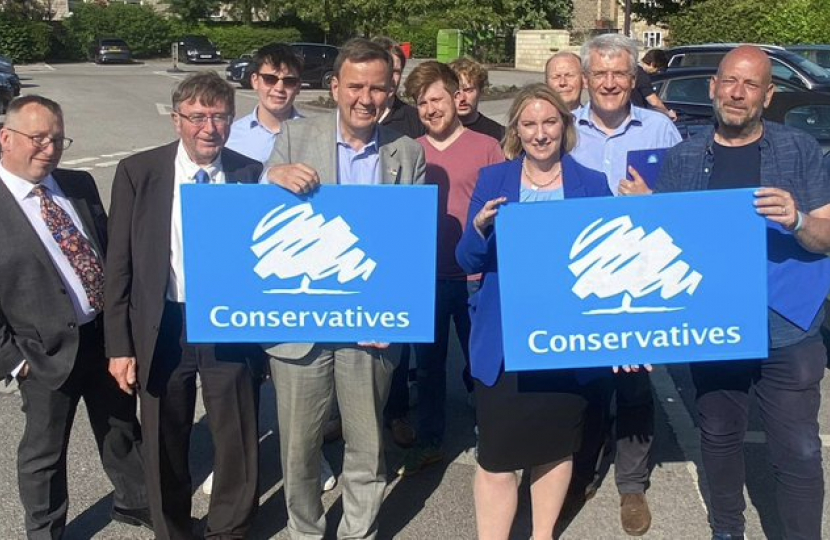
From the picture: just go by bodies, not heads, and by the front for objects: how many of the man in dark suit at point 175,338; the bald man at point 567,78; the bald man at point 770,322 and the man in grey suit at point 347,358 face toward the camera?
4

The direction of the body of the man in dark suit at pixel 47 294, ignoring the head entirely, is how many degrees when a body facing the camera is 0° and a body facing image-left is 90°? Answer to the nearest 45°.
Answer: approximately 315°

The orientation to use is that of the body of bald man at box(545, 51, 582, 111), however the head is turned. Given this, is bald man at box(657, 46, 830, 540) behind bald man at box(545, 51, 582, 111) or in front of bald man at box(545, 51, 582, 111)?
in front

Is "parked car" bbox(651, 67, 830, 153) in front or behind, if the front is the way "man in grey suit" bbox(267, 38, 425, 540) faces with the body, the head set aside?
behind

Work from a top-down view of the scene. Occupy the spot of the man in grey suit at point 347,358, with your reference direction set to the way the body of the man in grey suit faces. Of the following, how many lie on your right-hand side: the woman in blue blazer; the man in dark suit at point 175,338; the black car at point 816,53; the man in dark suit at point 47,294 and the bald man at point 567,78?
2

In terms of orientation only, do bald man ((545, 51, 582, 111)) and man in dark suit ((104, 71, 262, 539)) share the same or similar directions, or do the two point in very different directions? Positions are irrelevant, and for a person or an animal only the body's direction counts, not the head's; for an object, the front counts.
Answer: same or similar directions

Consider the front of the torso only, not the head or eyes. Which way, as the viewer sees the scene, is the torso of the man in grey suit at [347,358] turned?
toward the camera

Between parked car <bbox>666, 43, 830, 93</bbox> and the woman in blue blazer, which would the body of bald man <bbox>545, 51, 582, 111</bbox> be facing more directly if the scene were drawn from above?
the woman in blue blazer

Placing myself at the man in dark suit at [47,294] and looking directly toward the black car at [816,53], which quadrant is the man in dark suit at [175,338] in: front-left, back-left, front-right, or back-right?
front-right

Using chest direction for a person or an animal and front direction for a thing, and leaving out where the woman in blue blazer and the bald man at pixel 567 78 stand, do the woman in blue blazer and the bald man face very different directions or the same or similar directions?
same or similar directions

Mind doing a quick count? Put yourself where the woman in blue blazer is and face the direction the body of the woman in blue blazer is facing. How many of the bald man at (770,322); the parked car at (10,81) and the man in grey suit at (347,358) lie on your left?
1

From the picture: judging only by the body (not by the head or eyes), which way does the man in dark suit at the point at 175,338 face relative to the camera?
toward the camera

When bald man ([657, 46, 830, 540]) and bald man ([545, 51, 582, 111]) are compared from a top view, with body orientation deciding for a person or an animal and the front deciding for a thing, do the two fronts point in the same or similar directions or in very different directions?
same or similar directions

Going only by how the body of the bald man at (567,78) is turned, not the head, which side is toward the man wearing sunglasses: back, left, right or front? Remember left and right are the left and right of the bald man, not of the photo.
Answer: right

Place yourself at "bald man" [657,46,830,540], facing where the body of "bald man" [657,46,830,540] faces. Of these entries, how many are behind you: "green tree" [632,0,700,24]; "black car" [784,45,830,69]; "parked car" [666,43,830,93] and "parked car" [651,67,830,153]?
4

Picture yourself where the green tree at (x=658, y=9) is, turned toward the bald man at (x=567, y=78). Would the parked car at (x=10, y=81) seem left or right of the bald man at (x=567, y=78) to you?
right
